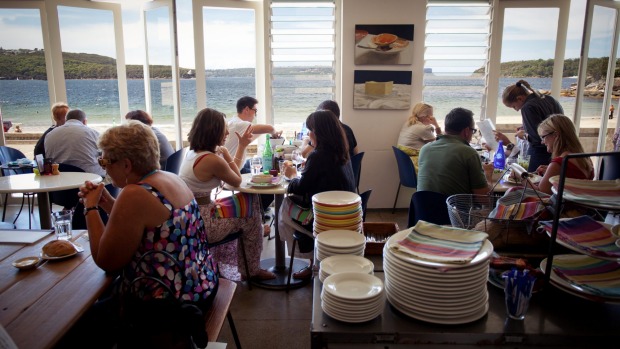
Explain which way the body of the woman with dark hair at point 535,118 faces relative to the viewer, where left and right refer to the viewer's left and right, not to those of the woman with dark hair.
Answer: facing to the left of the viewer

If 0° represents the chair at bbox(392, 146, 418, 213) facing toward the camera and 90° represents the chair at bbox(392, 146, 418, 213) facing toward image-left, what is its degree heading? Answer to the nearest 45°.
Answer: approximately 270°

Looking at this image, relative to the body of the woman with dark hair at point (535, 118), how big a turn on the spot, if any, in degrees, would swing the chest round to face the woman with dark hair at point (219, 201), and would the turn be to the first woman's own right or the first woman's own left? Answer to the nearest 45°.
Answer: approximately 45° to the first woman's own left

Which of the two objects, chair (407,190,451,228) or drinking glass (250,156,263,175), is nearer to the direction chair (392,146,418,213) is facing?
the chair

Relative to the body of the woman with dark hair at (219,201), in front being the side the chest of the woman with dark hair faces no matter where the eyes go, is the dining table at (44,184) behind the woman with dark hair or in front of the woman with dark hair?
behind

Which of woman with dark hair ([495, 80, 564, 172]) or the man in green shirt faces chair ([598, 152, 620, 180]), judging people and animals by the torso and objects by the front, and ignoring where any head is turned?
the man in green shirt

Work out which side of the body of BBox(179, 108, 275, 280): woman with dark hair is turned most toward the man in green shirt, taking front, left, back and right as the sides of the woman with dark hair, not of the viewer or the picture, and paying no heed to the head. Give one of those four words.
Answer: front

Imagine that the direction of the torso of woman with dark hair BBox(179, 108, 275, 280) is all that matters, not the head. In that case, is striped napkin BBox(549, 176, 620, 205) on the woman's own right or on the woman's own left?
on the woman's own right

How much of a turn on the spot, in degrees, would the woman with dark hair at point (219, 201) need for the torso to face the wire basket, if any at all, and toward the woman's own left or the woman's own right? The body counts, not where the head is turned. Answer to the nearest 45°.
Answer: approximately 45° to the woman's own right

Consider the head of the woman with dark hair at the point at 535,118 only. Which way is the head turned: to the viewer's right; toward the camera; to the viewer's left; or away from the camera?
to the viewer's left

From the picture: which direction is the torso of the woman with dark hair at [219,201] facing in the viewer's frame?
to the viewer's right

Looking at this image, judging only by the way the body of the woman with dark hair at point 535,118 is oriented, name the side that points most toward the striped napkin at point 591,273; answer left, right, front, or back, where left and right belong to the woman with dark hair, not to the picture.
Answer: left

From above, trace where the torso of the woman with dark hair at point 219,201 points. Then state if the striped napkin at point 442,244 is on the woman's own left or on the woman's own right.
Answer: on the woman's own right
